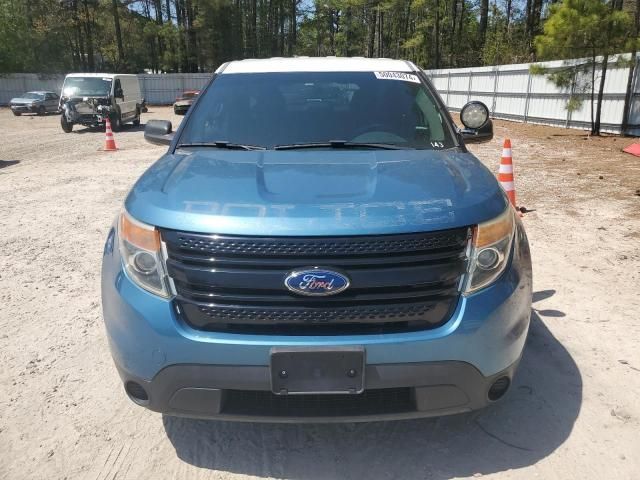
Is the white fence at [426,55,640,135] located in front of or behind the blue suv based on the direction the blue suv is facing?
behind

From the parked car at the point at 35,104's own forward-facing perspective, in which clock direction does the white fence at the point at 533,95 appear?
The white fence is roughly at 9 o'clock from the parked car.

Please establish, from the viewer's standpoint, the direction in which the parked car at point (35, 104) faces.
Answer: facing the viewer and to the left of the viewer

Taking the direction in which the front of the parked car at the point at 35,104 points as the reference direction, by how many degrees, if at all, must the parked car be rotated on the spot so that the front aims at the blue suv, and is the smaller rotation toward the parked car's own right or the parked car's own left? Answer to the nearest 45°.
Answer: approximately 45° to the parked car's own left

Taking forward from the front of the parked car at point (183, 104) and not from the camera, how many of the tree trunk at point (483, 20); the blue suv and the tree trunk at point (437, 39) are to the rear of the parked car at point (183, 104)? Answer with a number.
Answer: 2

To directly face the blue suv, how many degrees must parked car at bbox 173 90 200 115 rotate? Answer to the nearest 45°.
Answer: approximately 45° to its left

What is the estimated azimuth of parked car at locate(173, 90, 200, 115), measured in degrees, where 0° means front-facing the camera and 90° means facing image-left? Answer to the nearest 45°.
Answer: approximately 45°

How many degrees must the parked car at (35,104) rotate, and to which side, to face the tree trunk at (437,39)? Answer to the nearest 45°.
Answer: approximately 135° to its left

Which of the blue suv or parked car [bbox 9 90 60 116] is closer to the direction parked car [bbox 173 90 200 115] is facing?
the blue suv

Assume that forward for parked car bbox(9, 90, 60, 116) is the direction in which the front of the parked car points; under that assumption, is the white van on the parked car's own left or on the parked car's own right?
on the parked car's own left

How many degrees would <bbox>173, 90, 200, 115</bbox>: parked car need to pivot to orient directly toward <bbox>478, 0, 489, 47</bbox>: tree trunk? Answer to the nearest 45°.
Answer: approximately 180°

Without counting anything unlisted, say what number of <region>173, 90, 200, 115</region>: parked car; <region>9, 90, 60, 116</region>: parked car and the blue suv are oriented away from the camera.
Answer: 0

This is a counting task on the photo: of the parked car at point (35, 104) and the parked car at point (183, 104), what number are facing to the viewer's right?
0

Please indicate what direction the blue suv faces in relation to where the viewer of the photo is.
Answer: facing the viewer
